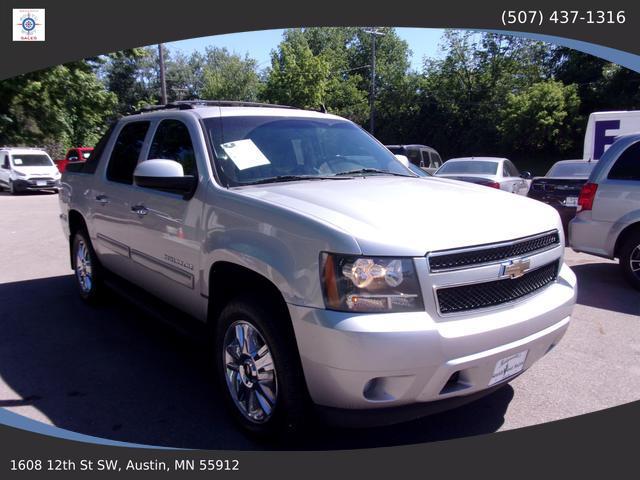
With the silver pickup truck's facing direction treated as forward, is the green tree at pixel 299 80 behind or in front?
behind

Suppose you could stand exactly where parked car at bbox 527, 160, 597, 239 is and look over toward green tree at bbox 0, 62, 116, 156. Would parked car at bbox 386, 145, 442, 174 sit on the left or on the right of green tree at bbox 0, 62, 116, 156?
right

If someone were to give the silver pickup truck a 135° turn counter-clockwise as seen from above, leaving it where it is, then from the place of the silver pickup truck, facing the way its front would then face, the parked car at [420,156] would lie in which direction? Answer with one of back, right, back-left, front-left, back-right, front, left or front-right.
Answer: front

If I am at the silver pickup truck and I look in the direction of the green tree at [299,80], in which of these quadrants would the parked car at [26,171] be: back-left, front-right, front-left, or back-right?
front-left

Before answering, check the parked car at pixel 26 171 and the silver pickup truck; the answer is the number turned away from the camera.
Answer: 0

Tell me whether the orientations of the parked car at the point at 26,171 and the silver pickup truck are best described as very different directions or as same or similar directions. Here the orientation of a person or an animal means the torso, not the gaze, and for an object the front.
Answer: same or similar directions

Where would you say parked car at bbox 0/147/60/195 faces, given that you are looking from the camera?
facing the viewer and to the right of the viewer

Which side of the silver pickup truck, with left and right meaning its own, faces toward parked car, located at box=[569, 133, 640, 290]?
left

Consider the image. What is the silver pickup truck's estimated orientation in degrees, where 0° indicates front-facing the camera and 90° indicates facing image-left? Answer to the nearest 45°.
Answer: approximately 315°

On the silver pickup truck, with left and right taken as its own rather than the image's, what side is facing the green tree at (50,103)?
back
